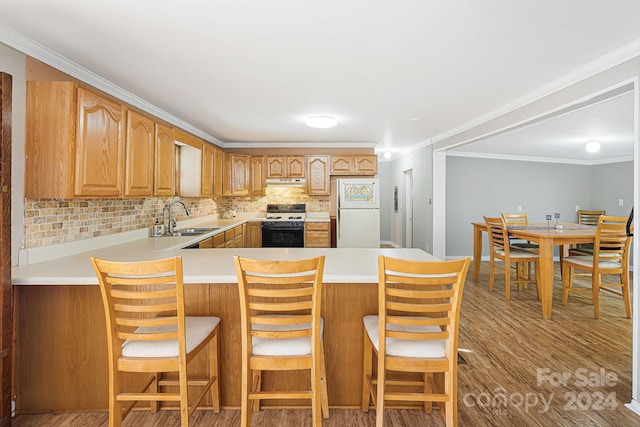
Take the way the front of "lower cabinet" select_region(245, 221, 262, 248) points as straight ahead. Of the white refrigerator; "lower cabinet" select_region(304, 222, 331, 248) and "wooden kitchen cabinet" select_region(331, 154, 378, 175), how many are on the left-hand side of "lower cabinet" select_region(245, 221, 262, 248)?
3

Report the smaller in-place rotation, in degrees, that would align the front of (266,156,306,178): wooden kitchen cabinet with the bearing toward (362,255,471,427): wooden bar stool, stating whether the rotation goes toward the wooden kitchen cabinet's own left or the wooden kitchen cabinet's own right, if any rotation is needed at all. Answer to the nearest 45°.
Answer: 0° — it already faces it

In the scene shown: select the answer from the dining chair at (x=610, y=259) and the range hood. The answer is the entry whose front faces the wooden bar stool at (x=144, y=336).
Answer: the range hood

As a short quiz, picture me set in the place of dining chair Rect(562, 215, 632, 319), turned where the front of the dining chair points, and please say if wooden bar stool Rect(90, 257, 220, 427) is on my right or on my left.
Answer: on my left

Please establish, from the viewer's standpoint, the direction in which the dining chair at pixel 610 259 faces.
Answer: facing away from the viewer and to the left of the viewer

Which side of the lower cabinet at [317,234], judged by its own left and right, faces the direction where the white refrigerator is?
left

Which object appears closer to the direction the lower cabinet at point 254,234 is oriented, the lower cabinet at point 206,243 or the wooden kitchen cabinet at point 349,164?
the lower cabinet

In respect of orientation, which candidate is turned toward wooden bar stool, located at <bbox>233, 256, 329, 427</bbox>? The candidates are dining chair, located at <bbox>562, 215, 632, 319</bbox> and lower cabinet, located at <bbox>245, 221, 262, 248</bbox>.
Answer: the lower cabinet

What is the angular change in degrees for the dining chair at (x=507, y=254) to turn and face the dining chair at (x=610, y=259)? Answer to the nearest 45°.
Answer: approximately 45° to its right

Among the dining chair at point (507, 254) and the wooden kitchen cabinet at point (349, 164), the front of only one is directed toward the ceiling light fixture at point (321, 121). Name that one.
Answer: the wooden kitchen cabinet

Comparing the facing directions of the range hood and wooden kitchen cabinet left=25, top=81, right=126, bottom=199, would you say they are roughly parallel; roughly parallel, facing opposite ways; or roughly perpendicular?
roughly perpendicular
